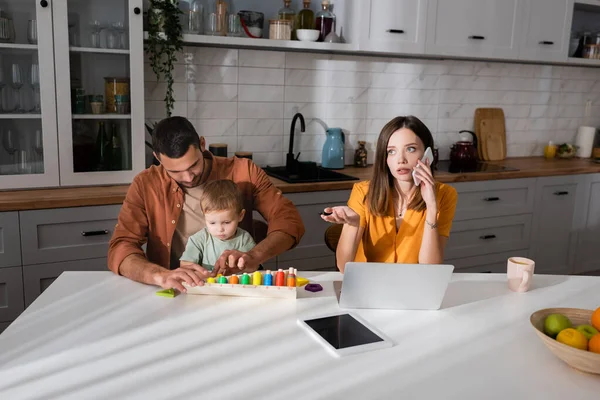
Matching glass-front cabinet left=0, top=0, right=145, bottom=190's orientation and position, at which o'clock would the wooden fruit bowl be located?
The wooden fruit bowl is roughly at 11 o'clock from the glass-front cabinet.

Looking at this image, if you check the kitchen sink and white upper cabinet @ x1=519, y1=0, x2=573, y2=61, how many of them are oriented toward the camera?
2

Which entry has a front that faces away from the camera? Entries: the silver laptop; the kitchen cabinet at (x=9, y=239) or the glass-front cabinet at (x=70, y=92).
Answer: the silver laptop

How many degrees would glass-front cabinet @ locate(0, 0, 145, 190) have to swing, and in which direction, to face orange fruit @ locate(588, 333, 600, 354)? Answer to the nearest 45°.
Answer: approximately 45° to its left

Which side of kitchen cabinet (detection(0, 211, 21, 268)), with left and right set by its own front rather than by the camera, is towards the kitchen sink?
left

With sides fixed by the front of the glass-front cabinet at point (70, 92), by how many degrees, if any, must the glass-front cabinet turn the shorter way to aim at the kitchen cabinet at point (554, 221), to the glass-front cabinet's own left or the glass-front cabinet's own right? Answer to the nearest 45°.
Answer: approximately 90° to the glass-front cabinet's own left

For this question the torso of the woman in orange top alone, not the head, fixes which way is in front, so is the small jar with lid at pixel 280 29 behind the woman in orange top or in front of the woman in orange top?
behind

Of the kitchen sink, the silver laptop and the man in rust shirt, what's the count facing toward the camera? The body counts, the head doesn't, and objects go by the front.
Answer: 2
